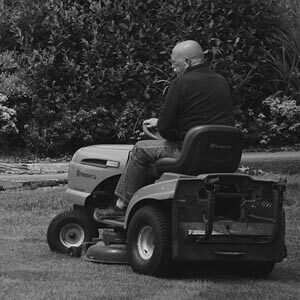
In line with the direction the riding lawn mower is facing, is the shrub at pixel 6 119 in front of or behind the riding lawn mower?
in front

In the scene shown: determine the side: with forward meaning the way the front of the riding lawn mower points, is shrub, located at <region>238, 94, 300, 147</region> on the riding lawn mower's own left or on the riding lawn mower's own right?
on the riding lawn mower's own right

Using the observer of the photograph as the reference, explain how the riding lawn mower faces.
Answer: facing away from the viewer and to the left of the viewer

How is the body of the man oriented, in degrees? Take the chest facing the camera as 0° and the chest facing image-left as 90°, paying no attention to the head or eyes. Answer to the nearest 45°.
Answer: approximately 135°

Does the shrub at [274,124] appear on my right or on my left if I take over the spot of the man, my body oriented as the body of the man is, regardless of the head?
on my right

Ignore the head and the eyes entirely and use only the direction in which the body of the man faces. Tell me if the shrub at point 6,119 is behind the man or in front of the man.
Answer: in front
